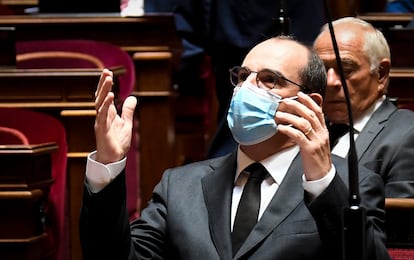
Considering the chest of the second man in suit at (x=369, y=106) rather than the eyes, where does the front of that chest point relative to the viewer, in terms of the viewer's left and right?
facing the viewer and to the left of the viewer

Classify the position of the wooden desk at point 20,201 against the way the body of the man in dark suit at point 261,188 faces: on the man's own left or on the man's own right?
on the man's own right
